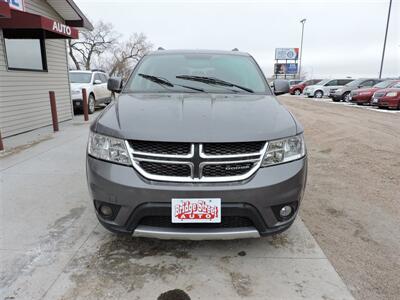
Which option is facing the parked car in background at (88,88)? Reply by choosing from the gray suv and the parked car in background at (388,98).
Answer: the parked car in background at (388,98)

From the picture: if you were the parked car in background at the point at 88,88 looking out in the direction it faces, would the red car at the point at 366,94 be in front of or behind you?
behind

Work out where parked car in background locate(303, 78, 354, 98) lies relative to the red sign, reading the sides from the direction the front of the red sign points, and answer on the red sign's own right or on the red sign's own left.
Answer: on the red sign's own left

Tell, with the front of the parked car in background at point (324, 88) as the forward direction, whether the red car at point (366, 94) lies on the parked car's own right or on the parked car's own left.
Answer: on the parked car's own left

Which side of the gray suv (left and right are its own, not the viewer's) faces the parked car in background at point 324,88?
back

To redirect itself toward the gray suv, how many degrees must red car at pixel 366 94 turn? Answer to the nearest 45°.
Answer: approximately 45° to its left

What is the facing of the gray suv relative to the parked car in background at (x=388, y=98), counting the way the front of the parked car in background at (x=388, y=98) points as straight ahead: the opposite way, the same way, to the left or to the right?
to the left

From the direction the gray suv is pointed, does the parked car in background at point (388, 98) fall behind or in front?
behind

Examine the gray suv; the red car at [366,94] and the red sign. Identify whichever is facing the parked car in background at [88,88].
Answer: the red car

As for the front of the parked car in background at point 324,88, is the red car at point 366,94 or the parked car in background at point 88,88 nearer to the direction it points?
the parked car in background

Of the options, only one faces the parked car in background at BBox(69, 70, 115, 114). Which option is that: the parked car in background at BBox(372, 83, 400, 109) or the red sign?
the parked car in background at BBox(372, 83, 400, 109)
